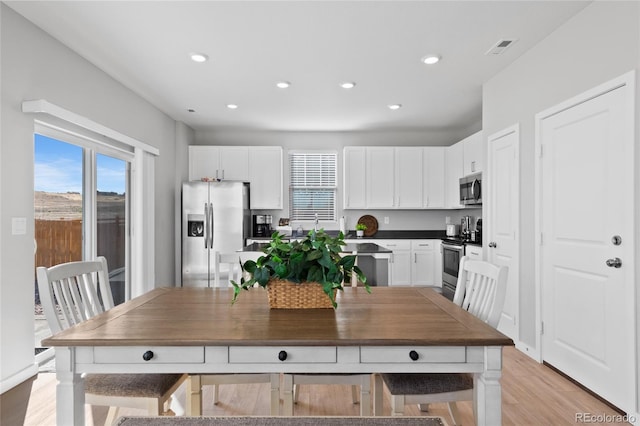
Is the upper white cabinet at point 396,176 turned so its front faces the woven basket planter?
yes

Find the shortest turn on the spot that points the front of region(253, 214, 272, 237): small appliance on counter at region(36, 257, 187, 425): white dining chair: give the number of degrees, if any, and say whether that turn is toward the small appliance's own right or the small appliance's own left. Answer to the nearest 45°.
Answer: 0° — it already faces it

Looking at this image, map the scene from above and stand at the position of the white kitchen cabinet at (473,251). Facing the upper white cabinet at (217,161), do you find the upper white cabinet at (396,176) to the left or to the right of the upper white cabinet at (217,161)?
right

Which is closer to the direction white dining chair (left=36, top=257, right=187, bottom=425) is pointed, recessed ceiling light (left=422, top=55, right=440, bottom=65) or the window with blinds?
the recessed ceiling light

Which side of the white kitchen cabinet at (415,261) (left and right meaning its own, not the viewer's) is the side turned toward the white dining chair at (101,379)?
front

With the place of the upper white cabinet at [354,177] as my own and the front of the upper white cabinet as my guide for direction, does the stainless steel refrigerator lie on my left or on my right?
on my right

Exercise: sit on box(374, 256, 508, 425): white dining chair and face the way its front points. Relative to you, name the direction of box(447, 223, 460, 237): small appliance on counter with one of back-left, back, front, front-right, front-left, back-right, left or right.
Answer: back-right

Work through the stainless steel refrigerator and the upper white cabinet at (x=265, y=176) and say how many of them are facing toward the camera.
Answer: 2

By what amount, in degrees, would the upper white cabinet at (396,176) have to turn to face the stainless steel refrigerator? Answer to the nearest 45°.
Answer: approximately 45° to its right

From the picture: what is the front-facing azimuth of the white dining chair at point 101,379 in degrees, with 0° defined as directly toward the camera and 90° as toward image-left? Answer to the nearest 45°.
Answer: approximately 315°

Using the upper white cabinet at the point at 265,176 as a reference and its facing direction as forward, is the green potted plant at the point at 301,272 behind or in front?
in front

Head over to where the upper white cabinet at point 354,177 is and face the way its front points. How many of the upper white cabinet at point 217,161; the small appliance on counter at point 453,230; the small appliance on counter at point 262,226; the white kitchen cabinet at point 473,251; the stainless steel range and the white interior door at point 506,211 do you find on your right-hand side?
2

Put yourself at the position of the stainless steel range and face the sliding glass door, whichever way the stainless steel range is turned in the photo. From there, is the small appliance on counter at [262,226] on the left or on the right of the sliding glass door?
right

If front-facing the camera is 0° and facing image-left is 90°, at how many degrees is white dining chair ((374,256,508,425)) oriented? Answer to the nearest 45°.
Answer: approximately 45°

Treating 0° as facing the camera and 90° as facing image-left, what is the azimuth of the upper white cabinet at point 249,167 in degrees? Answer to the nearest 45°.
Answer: approximately 0°

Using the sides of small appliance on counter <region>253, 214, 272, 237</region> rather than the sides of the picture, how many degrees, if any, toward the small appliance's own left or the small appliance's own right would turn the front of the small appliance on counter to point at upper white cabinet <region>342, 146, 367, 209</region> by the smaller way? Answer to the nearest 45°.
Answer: approximately 90° to the small appliance's own left
